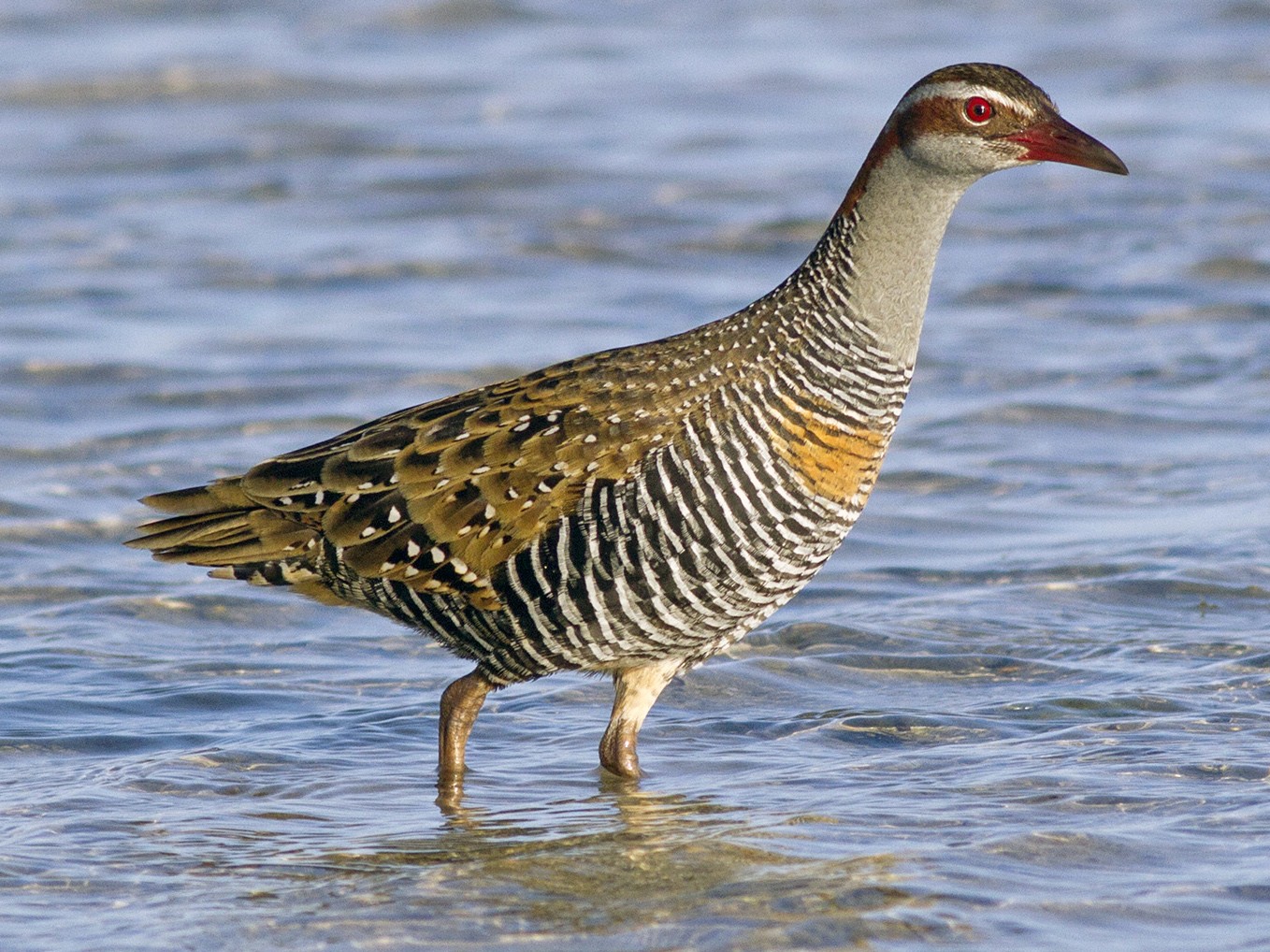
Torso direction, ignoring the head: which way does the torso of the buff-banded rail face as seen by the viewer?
to the viewer's right
